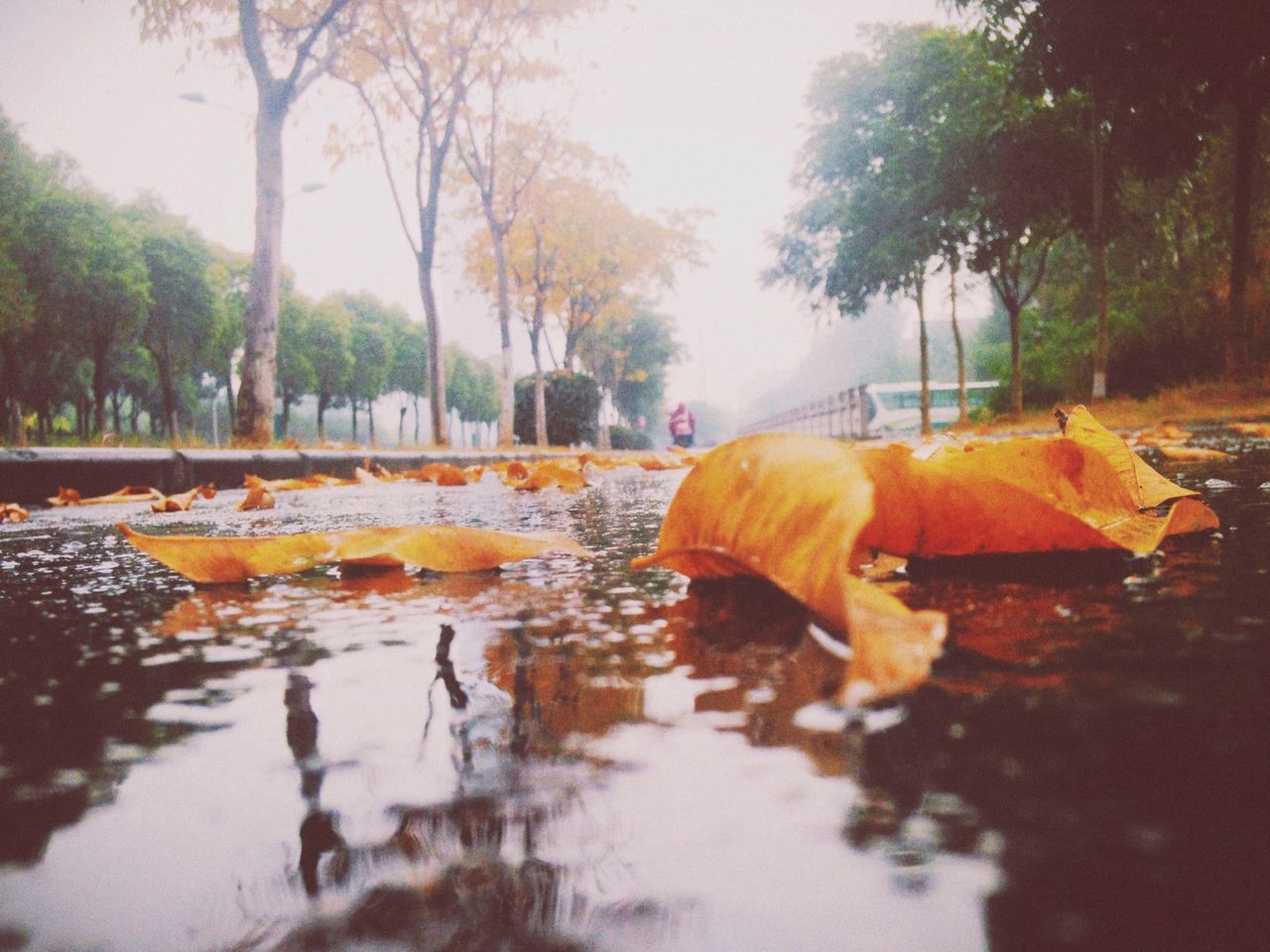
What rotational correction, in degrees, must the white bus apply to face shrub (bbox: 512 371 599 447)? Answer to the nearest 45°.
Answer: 0° — it already faces it

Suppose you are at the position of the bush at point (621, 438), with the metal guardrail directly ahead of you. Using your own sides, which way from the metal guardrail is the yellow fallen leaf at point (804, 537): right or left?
right

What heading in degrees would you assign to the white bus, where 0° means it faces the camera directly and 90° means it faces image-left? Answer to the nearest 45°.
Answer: approximately 45°

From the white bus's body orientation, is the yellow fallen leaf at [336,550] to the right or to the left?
on its left

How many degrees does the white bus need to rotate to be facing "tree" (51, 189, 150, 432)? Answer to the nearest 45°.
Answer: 0° — it already faces it

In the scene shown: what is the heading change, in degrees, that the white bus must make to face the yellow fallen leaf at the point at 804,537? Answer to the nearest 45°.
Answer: approximately 45° to its left

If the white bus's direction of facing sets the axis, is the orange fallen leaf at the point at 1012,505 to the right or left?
on its left

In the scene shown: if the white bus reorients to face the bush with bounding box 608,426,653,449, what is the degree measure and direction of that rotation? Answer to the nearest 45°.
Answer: approximately 45° to its right
